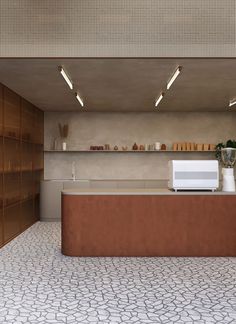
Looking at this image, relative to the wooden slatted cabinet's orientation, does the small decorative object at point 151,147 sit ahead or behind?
ahead

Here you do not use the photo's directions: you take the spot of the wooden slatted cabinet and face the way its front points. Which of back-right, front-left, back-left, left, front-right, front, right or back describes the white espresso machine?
front-right

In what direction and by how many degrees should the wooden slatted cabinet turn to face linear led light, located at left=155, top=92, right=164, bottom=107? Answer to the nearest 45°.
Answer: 0° — it already faces it

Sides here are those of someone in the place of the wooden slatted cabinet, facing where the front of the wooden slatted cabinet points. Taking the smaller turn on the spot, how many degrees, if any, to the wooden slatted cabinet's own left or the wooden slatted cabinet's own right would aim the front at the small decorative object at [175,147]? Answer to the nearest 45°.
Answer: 0° — it already faces it

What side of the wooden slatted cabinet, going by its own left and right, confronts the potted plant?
front

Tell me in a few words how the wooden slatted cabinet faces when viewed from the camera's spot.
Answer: facing to the right of the viewer

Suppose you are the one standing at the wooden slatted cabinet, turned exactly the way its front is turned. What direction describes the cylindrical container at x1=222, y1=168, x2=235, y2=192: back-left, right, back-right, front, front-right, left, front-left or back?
front-right

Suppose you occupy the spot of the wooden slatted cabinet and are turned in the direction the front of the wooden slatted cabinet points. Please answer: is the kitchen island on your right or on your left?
on your right

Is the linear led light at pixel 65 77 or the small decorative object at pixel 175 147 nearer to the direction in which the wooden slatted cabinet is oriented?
the small decorative object
